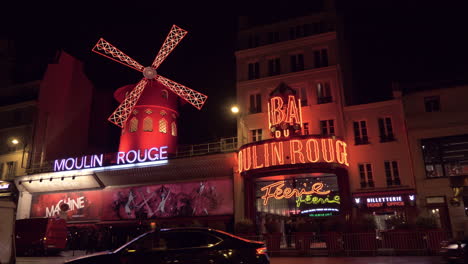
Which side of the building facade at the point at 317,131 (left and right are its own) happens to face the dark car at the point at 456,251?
front

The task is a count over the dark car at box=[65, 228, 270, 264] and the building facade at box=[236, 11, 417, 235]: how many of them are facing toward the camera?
1

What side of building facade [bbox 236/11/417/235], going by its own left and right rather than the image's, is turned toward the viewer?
front

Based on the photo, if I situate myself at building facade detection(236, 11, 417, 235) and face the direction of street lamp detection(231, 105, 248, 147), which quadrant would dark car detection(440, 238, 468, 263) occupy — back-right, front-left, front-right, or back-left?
back-left

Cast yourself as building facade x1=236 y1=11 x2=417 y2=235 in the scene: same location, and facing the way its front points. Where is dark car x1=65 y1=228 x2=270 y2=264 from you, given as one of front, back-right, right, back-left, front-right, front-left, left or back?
front

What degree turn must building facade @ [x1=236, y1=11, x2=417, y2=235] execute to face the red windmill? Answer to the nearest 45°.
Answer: approximately 90° to its right
